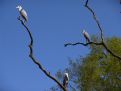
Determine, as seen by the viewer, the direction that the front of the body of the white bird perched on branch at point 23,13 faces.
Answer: to the viewer's left
